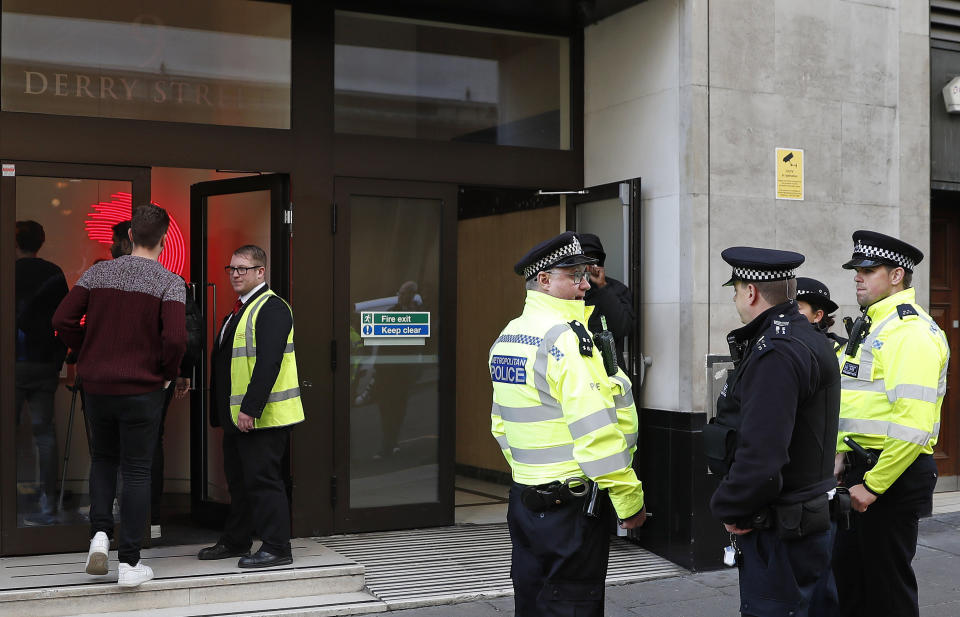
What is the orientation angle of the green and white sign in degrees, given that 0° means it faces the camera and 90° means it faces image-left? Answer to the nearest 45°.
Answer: approximately 0°

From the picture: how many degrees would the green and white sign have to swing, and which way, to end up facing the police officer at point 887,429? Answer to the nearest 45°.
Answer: approximately 45° to its left

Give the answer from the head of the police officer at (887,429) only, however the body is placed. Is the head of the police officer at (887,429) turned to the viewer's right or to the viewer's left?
to the viewer's left

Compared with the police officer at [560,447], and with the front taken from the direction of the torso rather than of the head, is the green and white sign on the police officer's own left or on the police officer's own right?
on the police officer's own left

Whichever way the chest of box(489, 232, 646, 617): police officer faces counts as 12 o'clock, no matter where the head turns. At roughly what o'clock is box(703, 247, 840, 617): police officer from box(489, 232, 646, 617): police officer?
box(703, 247, 840, 617): police officer is roughly at 2 o'clock from box(489, 232, 646, 617): police officer.

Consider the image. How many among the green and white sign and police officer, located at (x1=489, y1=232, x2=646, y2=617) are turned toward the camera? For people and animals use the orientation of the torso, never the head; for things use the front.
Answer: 1

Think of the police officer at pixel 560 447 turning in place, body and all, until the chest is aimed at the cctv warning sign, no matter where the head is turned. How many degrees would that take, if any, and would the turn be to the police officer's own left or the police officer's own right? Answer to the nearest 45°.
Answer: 0° — they already face it

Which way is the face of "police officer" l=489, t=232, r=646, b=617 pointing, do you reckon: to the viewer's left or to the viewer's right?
to the viewer's right

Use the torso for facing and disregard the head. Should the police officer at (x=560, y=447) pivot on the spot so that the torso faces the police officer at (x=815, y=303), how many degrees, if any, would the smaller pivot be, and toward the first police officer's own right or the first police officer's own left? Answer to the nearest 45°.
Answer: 0° — they already face them

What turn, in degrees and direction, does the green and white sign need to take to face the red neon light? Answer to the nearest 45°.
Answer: approximately 90° to its right

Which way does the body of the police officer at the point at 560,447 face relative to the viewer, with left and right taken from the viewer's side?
facing away from the viewer and to the right of the viewer
